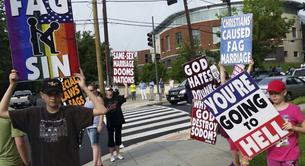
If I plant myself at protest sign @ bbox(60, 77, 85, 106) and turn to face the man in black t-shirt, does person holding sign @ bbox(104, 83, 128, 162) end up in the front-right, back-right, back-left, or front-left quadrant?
back-left

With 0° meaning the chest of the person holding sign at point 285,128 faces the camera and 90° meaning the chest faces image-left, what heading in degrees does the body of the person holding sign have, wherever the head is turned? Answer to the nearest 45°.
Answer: approximately 45°

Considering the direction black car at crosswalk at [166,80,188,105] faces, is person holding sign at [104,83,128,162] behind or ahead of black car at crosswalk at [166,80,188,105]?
ahead

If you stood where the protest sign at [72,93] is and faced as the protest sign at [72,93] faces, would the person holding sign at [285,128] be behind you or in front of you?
in front

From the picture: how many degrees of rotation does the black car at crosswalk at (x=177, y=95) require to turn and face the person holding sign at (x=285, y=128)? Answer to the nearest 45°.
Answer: approximately 45° to its left

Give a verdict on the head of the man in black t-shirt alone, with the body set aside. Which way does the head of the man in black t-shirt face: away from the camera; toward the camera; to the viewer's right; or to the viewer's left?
toward the camera

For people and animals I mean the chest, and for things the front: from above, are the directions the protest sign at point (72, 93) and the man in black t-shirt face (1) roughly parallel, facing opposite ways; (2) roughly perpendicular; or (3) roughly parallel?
roughly parallel

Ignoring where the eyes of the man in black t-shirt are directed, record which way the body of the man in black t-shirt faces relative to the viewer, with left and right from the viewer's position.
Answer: facing the viewer

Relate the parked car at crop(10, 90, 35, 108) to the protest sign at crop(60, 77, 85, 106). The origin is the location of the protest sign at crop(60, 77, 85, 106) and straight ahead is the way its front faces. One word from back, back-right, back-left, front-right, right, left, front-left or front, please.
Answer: back

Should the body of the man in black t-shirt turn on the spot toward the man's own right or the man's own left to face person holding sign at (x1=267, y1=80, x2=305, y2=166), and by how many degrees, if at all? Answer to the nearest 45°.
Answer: approximately 90° to the man's own left

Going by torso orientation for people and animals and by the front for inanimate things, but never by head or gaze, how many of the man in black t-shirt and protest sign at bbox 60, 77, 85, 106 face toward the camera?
2
